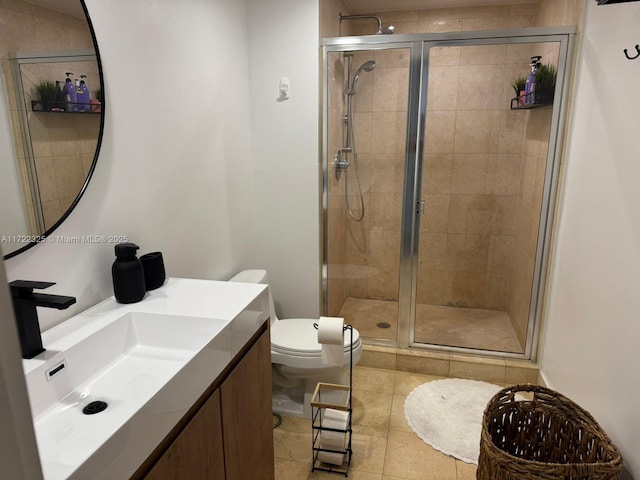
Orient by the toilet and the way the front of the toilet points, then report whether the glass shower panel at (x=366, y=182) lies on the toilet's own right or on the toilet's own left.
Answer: on the toilet's own left

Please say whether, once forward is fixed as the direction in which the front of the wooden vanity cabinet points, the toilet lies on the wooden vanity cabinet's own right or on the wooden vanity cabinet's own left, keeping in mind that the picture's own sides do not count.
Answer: on the wooden vanity cabinet's own left

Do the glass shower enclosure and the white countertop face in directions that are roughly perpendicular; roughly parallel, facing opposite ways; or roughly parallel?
roughly perpendicular

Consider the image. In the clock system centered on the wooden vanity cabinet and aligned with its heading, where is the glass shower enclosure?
The glass shower enclosure is roughly at 9 o'clock from the wooden vanity cabinet.

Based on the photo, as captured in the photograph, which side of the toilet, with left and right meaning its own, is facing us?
right

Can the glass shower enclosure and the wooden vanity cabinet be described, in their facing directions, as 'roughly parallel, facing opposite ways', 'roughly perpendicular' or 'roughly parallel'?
roughly perpendicular

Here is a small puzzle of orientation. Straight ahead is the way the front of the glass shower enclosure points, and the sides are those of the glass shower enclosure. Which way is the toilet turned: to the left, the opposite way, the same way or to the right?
to the left

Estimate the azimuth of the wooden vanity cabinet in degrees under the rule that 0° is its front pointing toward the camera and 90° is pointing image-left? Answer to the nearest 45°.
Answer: approximately 315°
